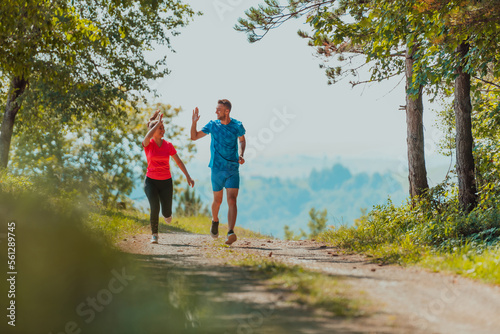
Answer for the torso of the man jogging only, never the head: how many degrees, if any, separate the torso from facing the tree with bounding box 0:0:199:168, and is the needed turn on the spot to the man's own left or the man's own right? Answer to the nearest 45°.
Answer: approximately 135° to the man's own right

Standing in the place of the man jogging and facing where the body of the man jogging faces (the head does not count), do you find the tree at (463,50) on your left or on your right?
on your left

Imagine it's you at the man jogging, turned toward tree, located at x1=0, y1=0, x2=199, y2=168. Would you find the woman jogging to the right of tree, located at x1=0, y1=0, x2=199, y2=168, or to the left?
left

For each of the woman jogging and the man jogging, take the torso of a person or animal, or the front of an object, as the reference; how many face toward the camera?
2

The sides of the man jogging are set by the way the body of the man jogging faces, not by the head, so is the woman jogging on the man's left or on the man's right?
on the man's right

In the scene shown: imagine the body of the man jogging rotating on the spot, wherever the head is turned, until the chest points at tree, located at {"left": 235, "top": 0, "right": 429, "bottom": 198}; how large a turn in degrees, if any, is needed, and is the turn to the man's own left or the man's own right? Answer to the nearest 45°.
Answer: approximately 135° to the man's own left

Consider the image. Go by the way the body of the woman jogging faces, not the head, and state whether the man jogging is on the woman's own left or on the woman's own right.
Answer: on the woman's own left

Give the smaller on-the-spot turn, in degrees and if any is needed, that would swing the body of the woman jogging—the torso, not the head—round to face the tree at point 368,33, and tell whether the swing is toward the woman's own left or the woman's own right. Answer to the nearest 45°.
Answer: approximately 90° to the woman's own left

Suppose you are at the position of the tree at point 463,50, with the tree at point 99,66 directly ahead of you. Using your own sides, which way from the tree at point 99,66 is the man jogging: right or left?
left

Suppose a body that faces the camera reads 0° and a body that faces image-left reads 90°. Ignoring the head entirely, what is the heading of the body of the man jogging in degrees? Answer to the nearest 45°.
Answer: approximately 0°
